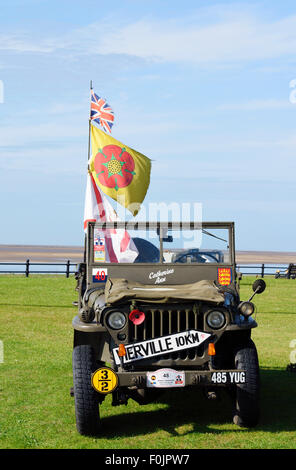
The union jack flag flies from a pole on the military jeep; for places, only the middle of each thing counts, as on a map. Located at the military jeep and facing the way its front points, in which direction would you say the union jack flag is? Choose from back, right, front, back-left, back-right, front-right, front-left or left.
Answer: back

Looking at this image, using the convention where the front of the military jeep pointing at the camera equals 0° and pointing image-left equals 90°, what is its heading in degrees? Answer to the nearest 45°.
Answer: approximately 0°

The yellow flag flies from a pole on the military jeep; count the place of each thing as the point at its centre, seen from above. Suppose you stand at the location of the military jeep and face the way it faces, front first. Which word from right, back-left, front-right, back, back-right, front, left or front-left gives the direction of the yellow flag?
back
